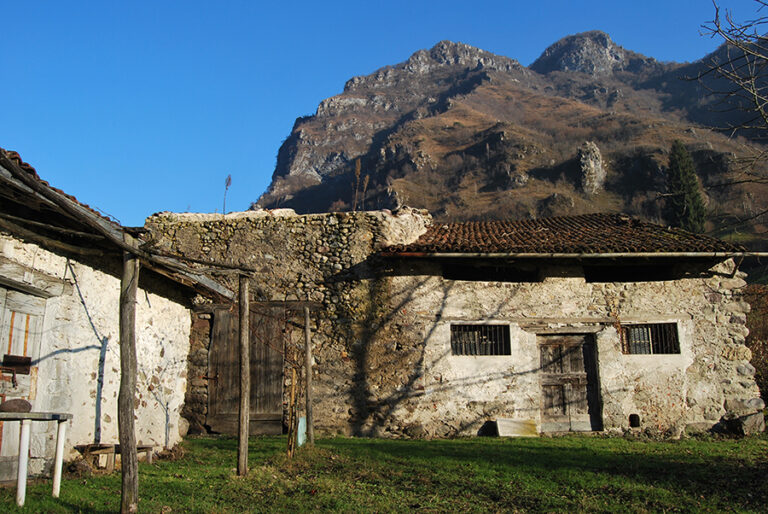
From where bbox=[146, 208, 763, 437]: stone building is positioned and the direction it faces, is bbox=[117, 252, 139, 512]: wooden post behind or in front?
in front

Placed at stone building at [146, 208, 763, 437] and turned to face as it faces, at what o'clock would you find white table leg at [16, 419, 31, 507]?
The white table leg is roughly at 1 o'clock from the stone building.

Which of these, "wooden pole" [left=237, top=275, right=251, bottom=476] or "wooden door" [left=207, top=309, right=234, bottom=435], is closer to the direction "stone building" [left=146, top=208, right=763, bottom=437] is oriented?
the wooden pole

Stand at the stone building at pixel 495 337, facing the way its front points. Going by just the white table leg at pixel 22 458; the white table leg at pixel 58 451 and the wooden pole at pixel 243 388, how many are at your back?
0

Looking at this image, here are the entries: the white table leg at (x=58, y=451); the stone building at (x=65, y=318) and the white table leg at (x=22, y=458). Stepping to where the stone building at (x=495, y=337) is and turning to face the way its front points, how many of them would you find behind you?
0

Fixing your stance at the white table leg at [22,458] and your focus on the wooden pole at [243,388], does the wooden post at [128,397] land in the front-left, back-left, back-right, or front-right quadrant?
front-right

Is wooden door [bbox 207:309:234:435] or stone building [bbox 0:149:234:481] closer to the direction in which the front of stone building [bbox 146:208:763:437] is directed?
the stone building

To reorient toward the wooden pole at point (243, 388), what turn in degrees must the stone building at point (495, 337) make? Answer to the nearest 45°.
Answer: approximately 45° to its right

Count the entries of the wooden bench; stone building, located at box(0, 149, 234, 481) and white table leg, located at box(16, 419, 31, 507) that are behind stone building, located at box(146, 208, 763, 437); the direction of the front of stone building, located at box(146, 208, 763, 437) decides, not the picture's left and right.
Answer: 0

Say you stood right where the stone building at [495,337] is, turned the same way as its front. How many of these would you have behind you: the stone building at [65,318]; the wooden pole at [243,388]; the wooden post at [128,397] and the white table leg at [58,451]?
0

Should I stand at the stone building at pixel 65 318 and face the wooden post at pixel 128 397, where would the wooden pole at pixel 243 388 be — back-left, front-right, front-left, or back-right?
front-left

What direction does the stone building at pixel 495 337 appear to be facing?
toward the camera

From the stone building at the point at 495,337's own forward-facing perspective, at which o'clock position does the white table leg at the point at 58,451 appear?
The white table leg is roughly at 1 o'clock from the stone building.

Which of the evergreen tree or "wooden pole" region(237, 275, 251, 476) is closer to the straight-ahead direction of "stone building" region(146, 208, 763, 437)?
the wooden pole

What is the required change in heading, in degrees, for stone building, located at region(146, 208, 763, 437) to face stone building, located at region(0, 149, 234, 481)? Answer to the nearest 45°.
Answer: approximately 45° to its right
